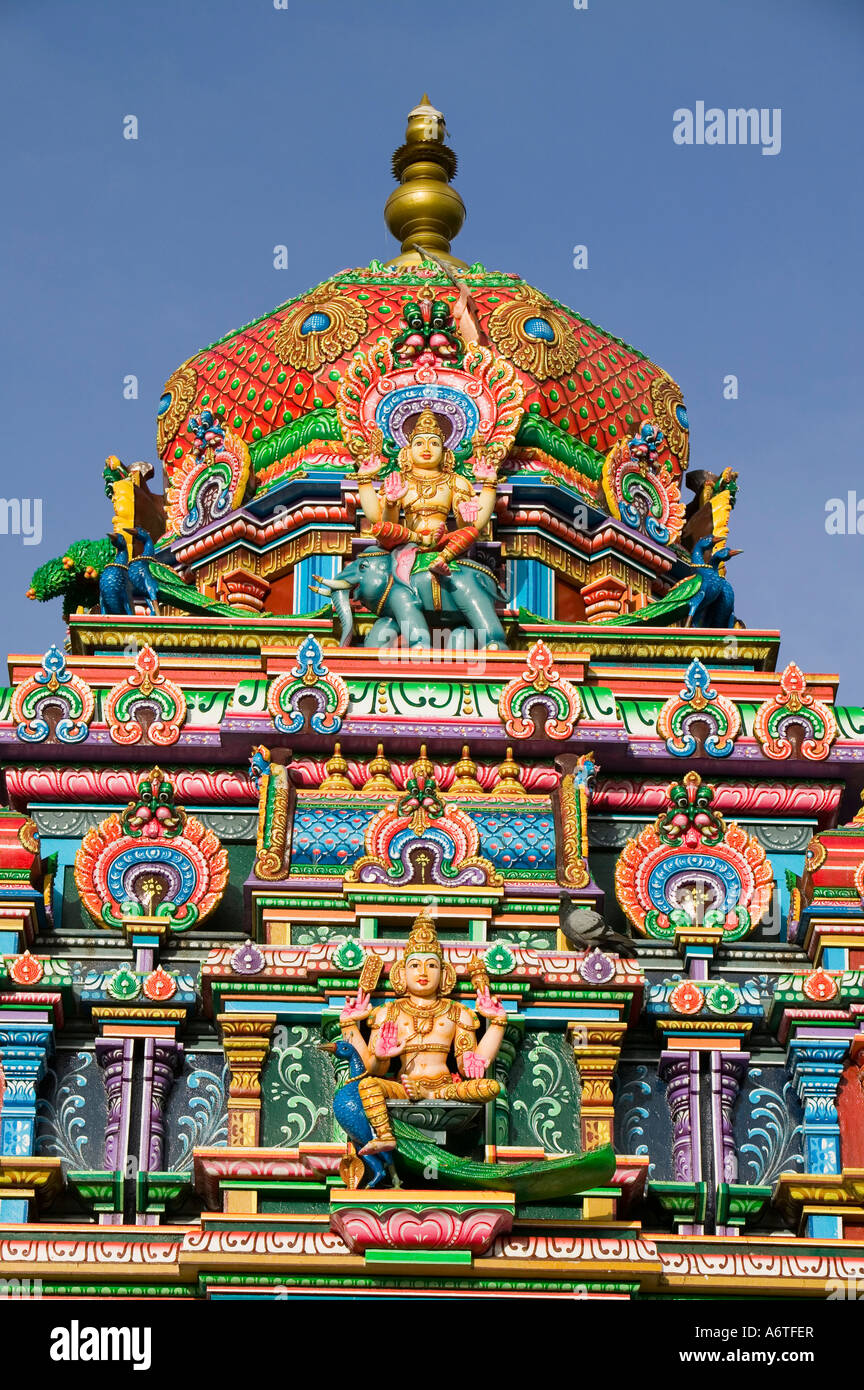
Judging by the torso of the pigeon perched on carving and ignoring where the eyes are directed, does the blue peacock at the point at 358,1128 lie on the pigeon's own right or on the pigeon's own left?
on the pigeon's own left

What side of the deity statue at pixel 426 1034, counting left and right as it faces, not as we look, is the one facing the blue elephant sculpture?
back

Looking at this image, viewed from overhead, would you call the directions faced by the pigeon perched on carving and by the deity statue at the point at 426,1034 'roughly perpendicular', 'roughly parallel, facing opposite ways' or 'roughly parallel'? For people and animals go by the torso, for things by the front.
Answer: roughly perpendicular

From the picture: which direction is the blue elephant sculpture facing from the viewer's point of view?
to the viewer's left

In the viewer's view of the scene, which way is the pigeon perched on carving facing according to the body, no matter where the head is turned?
to the viewer's left

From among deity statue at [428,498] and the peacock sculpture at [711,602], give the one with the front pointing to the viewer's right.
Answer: the peacock sculpture

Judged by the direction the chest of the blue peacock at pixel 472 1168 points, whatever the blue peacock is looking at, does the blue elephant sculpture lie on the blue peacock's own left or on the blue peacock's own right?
on the blue peacock's own right
